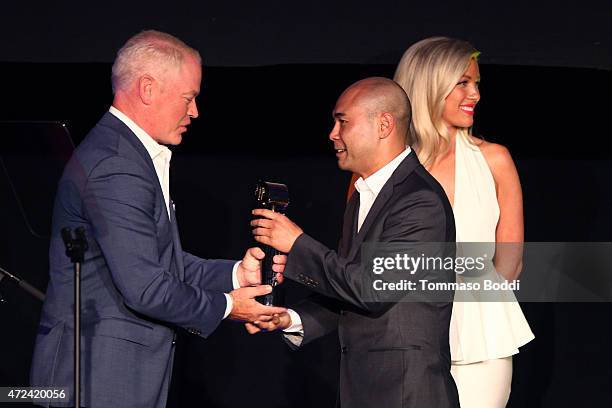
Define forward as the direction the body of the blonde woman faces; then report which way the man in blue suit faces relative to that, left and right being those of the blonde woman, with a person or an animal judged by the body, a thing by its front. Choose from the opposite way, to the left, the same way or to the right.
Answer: to the left

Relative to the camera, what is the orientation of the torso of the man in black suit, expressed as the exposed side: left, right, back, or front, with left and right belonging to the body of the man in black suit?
left

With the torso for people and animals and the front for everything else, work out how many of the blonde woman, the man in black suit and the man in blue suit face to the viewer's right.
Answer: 1

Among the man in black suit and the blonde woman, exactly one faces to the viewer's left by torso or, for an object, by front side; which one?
the man in black suit

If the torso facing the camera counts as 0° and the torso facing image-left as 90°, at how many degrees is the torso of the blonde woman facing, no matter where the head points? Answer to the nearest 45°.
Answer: approximately 0°

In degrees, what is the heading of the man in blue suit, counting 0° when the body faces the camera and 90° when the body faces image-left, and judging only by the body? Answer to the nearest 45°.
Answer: approximately 270°

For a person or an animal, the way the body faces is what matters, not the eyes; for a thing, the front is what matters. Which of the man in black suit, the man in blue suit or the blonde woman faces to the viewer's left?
the man in black suit

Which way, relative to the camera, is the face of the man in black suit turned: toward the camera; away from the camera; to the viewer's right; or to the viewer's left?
to the viewer's left

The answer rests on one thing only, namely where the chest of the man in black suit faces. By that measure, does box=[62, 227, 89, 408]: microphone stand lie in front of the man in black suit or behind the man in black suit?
in front

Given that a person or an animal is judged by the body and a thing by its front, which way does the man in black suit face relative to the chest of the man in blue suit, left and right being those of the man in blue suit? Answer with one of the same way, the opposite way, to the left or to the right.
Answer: the opposite way

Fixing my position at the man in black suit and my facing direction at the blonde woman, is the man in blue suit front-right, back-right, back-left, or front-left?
back-left

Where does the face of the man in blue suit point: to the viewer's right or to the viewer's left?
to the viewer's right

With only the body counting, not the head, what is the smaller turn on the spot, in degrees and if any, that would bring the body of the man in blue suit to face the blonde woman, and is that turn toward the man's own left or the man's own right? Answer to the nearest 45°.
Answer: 0° — they already face them

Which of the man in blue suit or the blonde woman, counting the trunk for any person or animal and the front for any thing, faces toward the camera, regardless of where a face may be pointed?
the blonde woman

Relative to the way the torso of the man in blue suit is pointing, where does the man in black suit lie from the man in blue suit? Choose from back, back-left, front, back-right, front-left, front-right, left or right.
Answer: front

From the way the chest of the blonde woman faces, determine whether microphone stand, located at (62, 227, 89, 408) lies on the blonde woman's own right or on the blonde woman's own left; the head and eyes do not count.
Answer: on the blonde woman's own right
